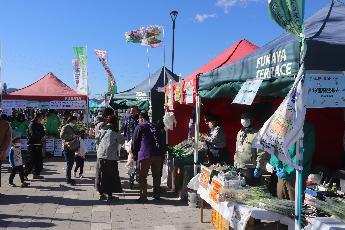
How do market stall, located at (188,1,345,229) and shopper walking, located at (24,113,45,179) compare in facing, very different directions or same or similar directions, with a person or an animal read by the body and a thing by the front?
very different directions

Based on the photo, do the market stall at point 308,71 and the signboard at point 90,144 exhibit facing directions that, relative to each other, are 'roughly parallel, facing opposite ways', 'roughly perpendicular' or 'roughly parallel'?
roughly perpendicular

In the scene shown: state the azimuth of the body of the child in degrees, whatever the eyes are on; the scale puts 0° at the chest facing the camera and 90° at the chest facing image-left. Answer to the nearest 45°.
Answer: approximately 315°

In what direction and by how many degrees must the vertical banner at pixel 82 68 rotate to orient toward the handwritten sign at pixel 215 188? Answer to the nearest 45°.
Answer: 0° — it already faces it
